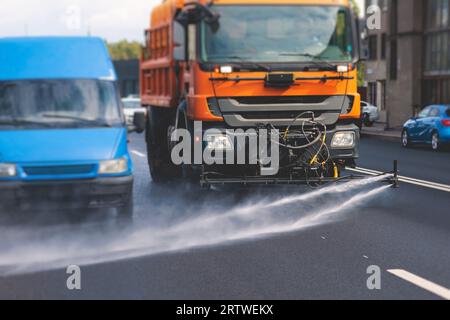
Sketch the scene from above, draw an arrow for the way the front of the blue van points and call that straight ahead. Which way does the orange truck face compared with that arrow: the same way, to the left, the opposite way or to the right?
the same way

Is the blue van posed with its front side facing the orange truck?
no

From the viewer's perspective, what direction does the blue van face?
toward the camera

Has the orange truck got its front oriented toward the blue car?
no

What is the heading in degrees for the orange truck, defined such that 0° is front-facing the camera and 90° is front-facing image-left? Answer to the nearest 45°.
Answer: approximately 0°

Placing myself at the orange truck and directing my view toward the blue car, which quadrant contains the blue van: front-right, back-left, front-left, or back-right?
back-left

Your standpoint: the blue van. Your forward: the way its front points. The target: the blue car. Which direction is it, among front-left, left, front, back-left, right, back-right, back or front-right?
back-left

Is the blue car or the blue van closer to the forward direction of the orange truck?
the blue van

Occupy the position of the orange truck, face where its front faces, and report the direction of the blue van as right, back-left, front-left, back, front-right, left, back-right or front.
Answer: front-right

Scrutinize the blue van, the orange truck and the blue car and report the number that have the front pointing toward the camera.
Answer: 2

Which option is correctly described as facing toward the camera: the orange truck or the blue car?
the orange truck
